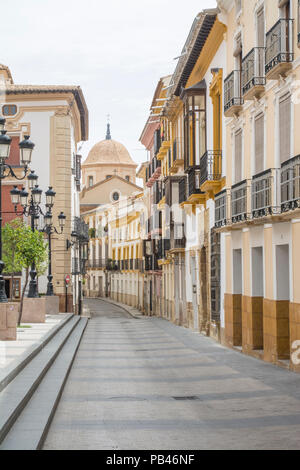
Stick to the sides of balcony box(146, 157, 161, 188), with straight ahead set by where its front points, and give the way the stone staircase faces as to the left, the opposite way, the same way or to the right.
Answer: the opposite way

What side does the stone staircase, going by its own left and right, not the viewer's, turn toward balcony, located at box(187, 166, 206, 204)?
left

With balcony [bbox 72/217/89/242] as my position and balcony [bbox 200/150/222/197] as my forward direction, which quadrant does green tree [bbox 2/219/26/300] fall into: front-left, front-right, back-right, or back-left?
front-right

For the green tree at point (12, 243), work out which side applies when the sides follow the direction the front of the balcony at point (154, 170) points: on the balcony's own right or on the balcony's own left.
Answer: on the balcony's own left

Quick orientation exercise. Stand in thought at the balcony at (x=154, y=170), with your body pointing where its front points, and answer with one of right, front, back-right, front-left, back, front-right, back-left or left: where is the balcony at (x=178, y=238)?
left

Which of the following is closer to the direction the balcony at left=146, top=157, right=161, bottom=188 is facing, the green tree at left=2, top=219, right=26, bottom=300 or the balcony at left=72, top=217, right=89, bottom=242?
the balcony

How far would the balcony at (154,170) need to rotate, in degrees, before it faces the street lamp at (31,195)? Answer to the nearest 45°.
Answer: approximately 90° to its left

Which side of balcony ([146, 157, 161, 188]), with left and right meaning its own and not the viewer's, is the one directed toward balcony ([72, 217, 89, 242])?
front

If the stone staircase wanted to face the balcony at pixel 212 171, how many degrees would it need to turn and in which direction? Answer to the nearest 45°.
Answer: approximately 45° to its left

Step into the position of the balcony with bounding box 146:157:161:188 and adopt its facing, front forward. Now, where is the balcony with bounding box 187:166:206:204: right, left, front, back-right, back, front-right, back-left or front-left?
left

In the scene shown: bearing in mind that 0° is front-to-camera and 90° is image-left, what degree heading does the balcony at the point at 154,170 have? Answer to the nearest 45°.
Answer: approximately 90°

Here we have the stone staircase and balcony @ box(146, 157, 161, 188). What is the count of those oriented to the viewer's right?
1

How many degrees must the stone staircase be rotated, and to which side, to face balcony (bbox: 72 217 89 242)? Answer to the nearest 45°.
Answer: approximately 90° to its left

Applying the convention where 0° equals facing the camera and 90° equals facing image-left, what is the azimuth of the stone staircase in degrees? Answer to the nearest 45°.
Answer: approximately 270°

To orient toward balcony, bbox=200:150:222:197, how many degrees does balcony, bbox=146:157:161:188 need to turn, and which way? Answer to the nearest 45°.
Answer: approximately 90° to its left
